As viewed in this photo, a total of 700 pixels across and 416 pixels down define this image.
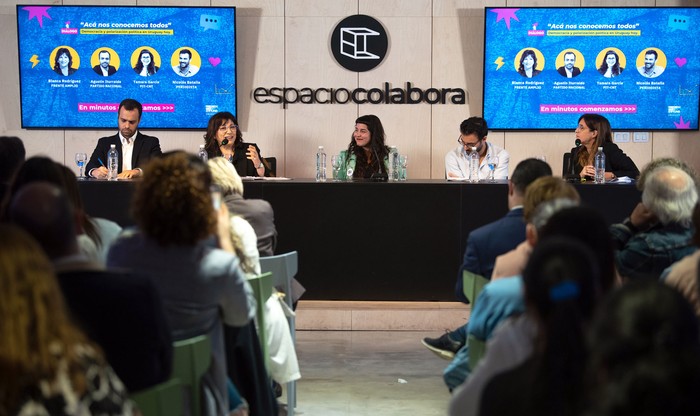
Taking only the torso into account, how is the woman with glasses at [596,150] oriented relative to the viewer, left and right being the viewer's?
facing the viewer and to the left of the viewer

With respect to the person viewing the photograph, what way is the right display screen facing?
facing the viewer

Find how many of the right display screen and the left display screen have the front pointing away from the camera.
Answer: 0

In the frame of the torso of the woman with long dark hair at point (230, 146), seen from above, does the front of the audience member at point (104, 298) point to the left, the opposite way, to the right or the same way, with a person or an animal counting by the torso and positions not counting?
the opposite way

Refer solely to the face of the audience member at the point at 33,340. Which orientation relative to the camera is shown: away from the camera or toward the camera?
away from the camera

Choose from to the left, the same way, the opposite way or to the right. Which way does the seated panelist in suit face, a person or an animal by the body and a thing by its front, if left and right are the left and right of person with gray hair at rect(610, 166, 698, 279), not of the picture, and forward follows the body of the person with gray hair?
the opposite way

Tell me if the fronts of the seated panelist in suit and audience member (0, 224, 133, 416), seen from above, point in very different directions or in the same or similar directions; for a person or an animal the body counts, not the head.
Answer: very different directions

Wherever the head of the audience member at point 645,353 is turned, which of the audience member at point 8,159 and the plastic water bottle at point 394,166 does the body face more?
the plastic water bottle

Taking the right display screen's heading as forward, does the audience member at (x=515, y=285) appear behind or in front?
in front

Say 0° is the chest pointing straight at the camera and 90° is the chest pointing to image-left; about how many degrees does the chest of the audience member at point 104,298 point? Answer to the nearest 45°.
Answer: approximately 180°

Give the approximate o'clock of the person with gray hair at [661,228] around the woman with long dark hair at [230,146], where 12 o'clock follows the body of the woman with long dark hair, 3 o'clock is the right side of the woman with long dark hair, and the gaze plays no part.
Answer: The person with gray hair is roughly at 11 o'clock from the woman with long dark hair.

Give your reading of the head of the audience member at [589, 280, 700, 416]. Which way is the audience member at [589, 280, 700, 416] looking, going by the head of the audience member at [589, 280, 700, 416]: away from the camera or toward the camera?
away from the camera

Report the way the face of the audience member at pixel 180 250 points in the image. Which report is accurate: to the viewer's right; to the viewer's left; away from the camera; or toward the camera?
away from the camera

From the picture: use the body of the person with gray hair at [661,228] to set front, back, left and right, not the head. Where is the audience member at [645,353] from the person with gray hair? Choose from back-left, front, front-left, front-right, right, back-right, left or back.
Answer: back-left
